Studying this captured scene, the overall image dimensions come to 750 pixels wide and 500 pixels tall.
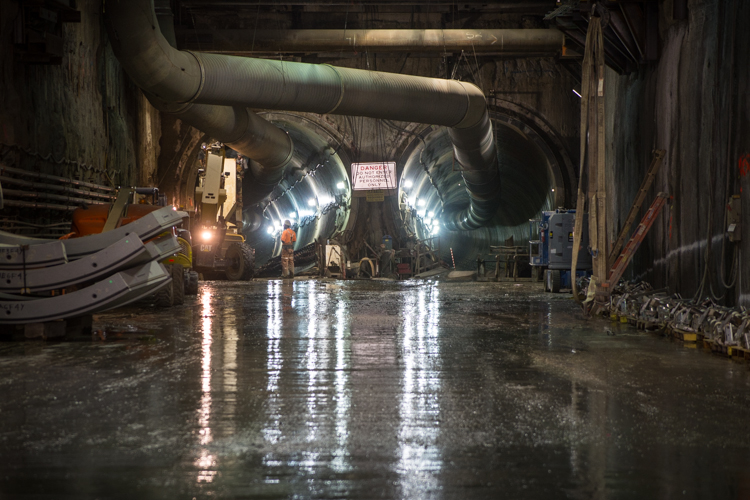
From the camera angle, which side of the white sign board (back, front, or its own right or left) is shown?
front

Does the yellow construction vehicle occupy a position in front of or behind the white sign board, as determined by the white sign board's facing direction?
in front

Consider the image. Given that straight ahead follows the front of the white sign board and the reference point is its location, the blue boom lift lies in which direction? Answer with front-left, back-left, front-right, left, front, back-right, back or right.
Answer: front-left

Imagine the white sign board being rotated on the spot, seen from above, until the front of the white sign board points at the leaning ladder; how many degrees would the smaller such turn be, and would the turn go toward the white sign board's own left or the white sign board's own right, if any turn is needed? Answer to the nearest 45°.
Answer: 0° — it already faces it

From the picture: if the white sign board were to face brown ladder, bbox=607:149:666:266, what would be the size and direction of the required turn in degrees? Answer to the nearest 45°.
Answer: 0° — it already faces it

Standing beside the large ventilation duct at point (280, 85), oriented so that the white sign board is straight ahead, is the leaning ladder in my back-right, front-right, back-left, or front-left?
back-right
